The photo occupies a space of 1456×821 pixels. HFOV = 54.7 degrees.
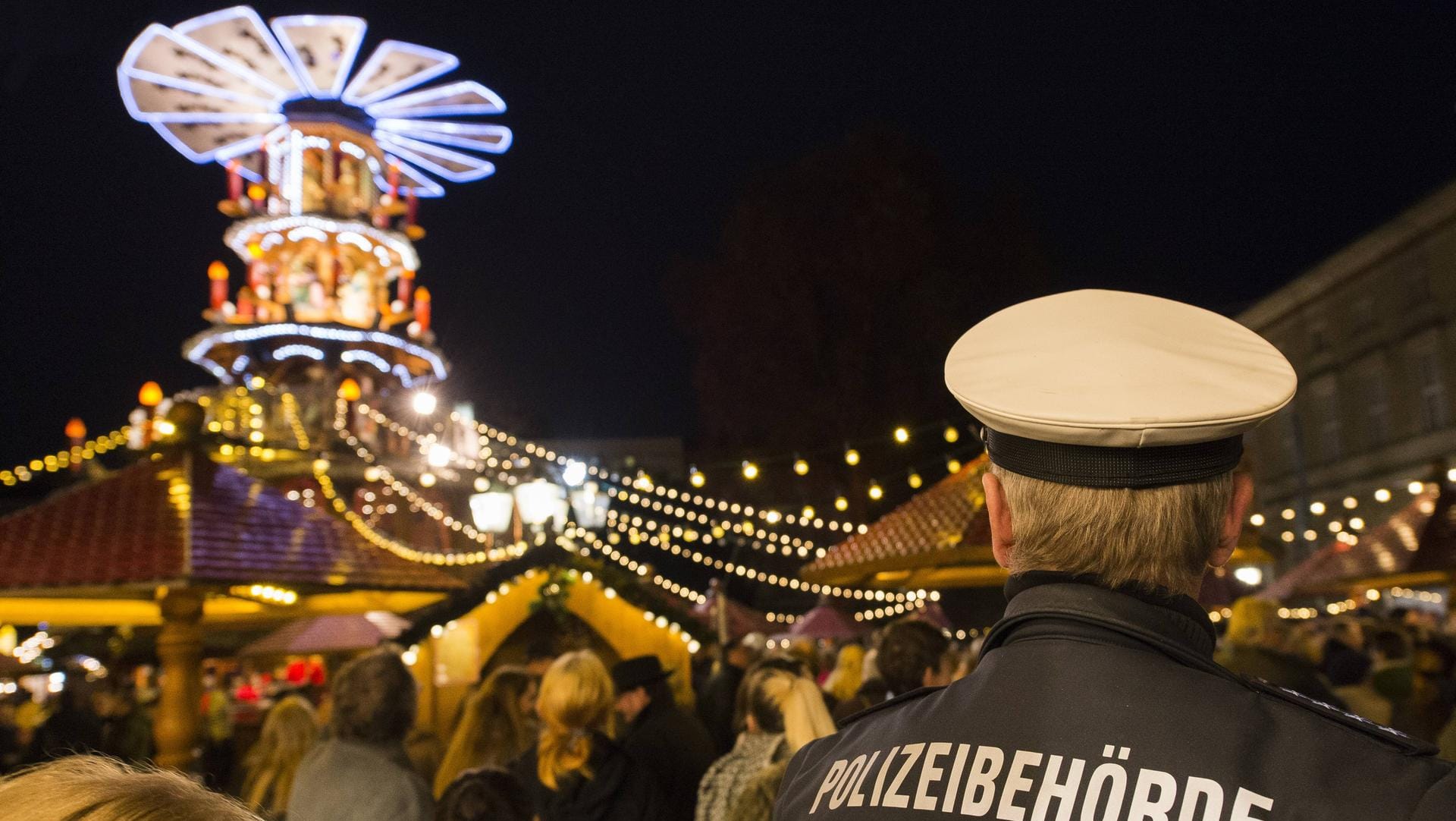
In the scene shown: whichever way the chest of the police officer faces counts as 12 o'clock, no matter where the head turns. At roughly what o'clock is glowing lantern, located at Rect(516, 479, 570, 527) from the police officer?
The glowing lantern is roughly at 11 o'clock from the police officer.

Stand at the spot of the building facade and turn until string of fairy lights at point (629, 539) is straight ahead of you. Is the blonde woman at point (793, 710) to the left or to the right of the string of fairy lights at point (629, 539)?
left

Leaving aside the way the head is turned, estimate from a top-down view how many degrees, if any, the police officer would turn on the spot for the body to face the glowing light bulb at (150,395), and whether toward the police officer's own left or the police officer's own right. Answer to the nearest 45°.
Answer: approximately 45° to the police officer's own left

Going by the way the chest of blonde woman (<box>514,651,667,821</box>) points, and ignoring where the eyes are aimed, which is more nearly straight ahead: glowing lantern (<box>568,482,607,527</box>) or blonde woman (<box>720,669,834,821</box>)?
the glowing lantern

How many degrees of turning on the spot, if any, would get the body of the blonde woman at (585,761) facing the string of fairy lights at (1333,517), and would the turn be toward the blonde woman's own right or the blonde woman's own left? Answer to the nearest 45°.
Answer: approximately 45° to the blonde woman's own right

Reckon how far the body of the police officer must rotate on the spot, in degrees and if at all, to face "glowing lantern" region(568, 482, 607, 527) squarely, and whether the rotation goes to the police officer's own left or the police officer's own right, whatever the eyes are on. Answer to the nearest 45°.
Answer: approximately 45° to the police officer's own left

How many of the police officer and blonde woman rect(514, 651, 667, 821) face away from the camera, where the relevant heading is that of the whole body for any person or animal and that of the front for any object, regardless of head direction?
2

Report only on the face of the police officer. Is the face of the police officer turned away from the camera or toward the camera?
away from the camera

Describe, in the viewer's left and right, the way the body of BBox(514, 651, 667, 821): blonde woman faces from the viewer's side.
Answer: facing away from the viewer

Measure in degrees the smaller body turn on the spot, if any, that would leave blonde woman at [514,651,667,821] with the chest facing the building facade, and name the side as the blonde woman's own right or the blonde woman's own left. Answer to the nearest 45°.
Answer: approximately 45° to the blonde woman's own right

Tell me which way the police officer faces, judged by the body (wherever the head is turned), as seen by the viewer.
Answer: away from the camera
